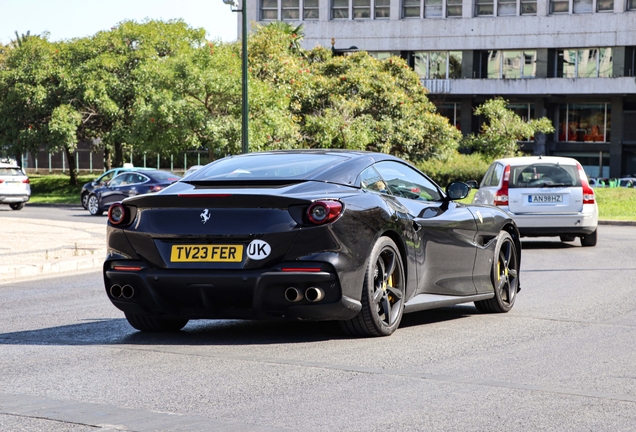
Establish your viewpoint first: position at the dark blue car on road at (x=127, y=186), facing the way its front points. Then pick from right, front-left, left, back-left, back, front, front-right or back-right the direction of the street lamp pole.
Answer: back

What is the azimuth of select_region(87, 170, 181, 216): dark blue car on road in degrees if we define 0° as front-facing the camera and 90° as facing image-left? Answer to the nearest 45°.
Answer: approximately 135°

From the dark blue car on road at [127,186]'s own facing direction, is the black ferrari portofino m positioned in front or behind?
behind

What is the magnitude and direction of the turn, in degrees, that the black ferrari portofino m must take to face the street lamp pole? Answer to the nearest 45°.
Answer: approximately 45° to its left

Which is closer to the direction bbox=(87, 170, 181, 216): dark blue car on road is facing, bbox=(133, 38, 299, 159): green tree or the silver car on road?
the green tree

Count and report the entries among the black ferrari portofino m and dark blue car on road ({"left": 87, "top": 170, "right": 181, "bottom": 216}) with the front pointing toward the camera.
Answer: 0

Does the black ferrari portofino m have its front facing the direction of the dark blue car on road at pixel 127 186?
no

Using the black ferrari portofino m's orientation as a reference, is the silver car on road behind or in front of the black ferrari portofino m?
in front

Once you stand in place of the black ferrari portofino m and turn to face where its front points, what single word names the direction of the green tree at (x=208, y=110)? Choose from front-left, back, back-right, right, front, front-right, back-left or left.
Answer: front-left

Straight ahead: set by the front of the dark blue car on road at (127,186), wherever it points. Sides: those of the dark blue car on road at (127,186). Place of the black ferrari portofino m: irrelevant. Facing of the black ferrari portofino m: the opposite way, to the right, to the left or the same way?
to the right

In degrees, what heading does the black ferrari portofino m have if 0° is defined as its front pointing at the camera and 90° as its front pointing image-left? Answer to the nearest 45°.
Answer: approximately 225°

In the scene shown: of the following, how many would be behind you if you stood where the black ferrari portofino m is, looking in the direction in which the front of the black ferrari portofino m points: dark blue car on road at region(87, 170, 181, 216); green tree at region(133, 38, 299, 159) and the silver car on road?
0

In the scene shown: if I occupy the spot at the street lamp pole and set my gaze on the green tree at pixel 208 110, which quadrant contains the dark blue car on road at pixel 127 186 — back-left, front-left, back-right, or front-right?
front-left
